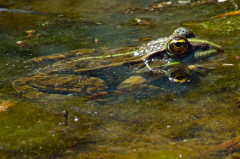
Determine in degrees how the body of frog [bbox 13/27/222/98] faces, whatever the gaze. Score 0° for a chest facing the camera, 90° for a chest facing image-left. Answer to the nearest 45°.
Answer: approximately 270°
